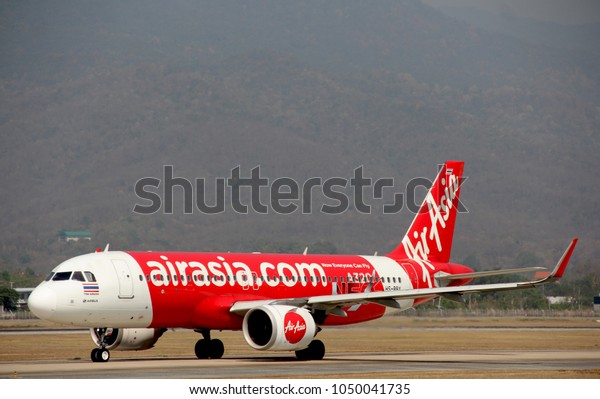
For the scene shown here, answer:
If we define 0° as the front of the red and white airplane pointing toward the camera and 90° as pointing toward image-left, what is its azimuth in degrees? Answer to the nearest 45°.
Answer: approximately 45°
